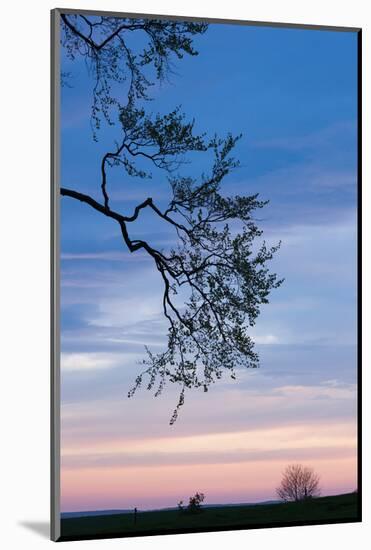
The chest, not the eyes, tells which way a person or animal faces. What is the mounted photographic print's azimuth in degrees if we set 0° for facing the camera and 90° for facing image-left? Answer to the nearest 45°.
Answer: approximately 315°
